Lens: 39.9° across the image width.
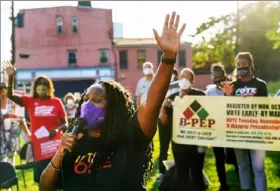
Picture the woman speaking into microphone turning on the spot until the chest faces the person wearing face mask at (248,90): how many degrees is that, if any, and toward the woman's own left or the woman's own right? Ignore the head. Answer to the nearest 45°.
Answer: approximately 180°

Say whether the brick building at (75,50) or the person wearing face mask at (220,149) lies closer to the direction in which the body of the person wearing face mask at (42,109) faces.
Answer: the person wearing face mask

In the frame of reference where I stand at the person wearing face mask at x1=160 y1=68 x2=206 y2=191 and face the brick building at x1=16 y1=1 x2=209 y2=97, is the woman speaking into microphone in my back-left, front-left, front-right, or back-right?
back-left

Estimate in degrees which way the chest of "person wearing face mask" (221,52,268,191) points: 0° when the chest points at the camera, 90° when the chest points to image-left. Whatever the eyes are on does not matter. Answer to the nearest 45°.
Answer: approximately 0°

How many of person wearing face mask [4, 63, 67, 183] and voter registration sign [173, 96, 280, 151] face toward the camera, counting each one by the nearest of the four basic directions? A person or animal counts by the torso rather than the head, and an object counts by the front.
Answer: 2

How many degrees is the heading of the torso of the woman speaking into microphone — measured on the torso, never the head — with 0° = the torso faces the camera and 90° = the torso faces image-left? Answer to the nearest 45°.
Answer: approximately 45°

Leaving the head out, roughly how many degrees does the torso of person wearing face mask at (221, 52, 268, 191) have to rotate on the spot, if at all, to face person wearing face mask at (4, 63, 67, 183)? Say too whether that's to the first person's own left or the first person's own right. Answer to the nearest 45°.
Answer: approximately 90° to the first person's own right

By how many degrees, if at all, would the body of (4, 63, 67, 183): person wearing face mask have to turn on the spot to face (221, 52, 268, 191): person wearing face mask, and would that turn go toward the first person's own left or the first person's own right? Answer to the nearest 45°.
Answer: approximately 45° to the first person's own left
